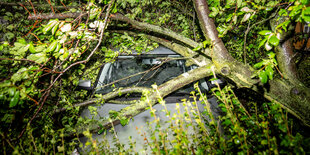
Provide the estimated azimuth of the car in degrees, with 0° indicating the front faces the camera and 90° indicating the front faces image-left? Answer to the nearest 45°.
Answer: approximately 0°
